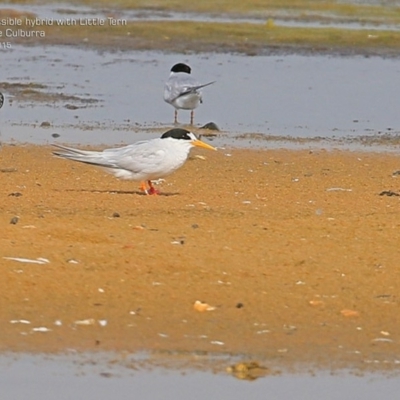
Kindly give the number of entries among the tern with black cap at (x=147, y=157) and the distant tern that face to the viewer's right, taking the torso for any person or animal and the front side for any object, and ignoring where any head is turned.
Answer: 1

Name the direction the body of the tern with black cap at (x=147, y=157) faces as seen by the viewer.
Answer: to the viewer's right

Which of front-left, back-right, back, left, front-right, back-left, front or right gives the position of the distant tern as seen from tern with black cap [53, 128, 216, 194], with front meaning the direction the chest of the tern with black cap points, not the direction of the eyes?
left
